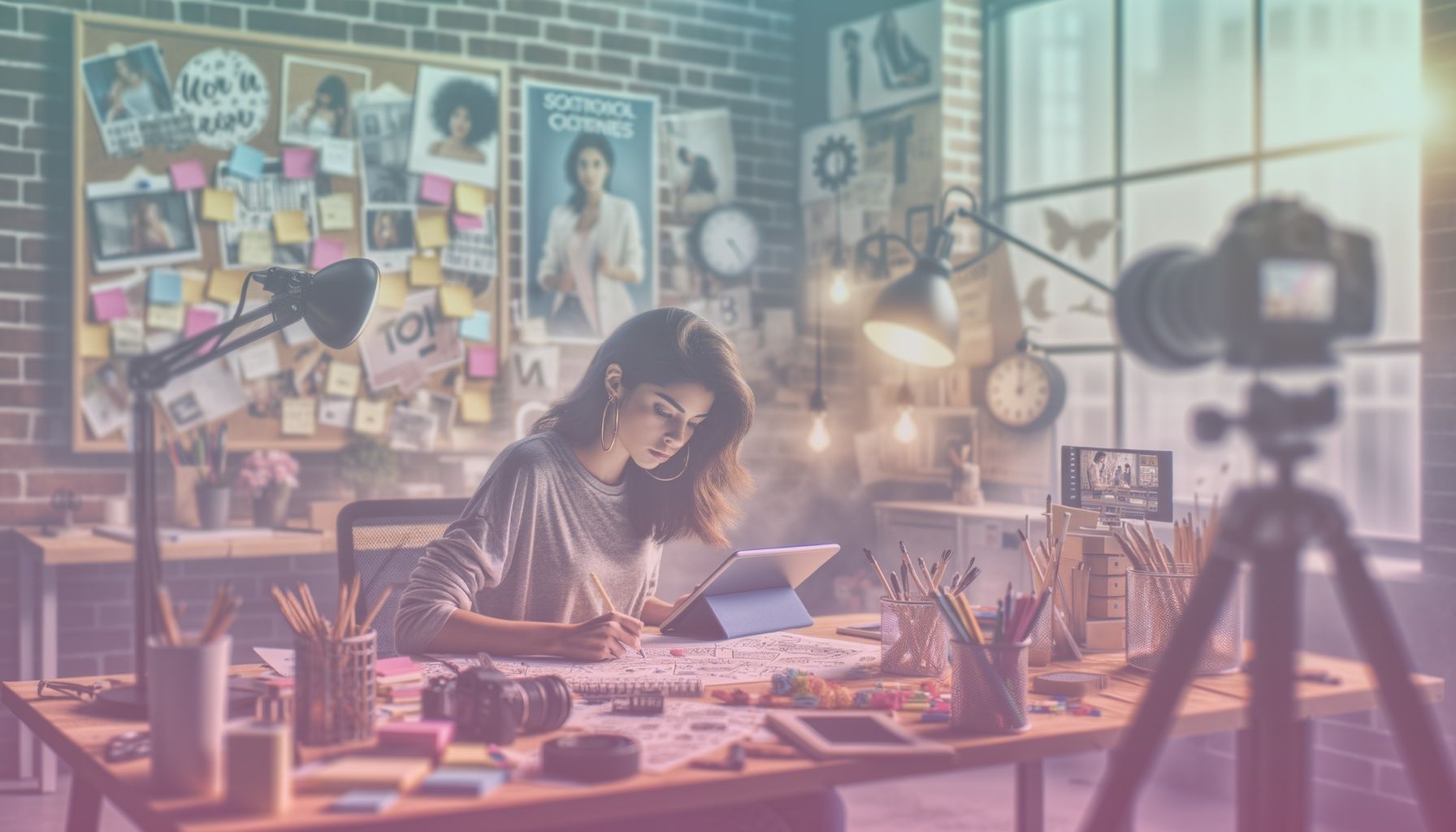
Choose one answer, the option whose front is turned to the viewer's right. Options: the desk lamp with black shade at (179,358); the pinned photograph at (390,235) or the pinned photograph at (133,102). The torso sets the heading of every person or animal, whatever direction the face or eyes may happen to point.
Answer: the desk lamp with black shade

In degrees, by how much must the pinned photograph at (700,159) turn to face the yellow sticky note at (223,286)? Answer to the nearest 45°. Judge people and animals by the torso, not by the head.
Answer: approximately 45° to its right

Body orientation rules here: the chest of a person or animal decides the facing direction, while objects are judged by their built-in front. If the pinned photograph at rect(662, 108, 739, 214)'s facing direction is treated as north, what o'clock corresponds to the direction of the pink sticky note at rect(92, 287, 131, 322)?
The pink sticky note is roughly at 2 o'clock from the pinned photograph.

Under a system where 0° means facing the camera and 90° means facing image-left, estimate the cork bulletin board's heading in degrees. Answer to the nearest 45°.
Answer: approximately 315°

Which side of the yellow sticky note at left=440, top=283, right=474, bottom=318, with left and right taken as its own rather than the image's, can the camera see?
front

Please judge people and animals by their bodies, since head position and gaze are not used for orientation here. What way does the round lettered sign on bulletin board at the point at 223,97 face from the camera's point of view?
toward the camera

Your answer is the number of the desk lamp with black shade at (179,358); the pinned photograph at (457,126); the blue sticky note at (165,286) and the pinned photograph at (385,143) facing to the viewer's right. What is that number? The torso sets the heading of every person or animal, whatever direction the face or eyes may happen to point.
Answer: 1

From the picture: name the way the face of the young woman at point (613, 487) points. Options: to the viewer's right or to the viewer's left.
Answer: to the viewer's right

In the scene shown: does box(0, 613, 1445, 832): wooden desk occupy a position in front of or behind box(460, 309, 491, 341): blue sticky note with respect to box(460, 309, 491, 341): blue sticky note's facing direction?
in front

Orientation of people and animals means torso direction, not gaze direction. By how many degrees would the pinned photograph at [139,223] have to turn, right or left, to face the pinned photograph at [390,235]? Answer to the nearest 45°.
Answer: approximately 90° to its left

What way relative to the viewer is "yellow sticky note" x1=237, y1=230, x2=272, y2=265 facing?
toward the camera

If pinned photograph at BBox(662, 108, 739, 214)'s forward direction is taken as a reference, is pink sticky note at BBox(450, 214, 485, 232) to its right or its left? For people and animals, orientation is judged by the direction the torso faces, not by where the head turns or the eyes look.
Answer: on its right

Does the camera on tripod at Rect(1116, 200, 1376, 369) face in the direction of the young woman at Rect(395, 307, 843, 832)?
yes

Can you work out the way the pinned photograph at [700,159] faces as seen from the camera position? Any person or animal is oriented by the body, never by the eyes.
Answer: facing the viewer

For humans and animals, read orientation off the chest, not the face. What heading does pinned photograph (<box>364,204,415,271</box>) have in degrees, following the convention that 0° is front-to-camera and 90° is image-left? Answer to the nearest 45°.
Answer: approximately 0°

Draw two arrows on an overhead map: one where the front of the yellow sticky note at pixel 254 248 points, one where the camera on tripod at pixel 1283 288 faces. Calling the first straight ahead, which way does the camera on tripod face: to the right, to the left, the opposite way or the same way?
the opposite way
